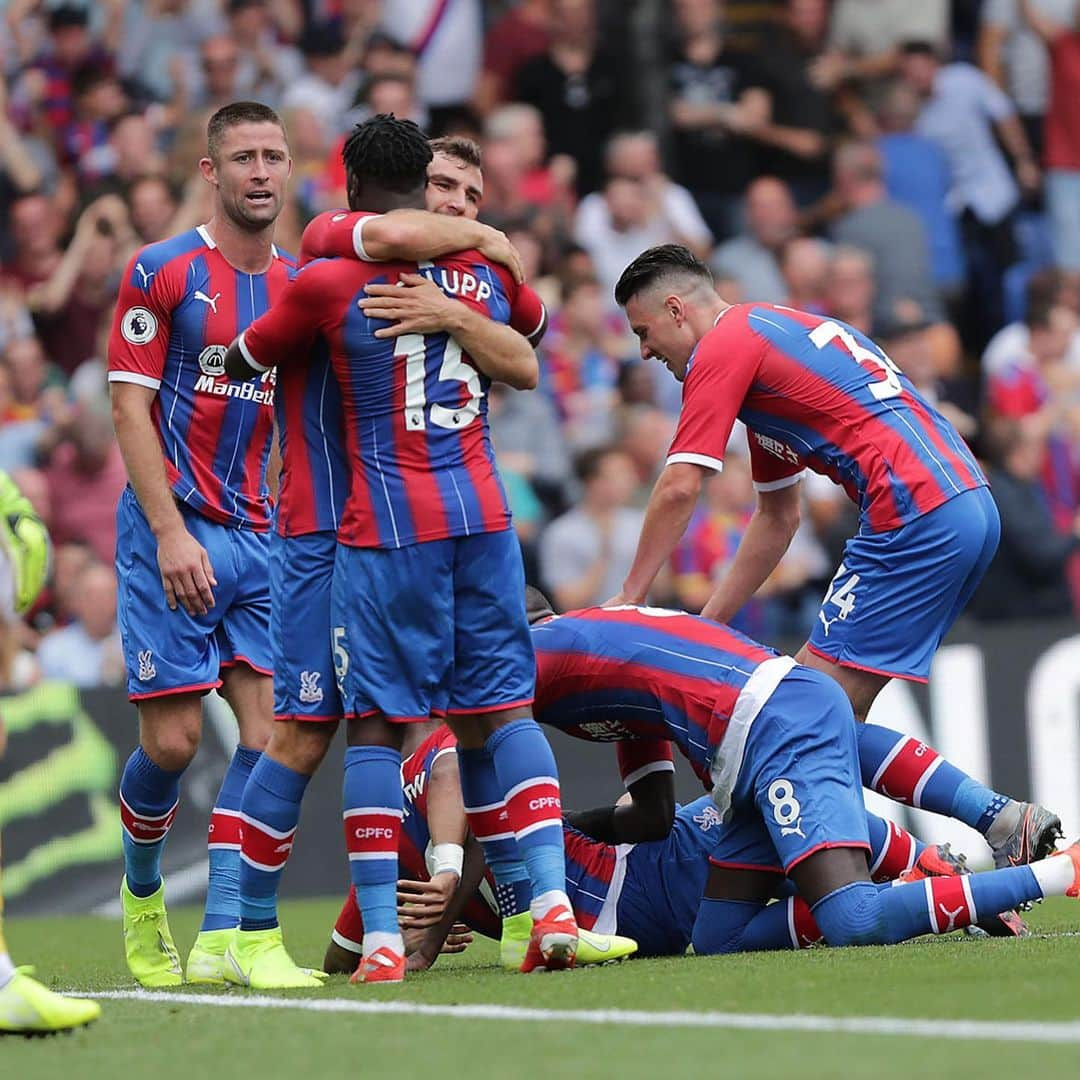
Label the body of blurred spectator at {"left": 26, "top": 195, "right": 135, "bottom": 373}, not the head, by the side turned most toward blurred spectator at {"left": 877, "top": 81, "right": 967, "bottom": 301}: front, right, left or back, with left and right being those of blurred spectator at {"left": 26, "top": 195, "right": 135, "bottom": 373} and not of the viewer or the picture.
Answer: left

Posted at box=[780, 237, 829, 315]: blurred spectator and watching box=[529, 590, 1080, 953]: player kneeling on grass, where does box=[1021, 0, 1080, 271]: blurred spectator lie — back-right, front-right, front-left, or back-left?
back-left

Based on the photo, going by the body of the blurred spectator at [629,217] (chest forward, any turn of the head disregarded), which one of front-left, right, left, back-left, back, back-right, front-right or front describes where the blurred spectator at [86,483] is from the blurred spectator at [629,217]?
front-right

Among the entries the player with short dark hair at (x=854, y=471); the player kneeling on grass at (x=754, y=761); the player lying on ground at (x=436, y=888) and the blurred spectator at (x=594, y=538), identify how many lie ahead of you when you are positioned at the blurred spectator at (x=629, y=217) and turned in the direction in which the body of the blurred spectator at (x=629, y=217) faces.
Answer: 4

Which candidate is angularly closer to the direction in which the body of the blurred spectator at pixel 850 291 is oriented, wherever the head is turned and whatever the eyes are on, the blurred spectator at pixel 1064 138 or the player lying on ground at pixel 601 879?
the player lying on ground

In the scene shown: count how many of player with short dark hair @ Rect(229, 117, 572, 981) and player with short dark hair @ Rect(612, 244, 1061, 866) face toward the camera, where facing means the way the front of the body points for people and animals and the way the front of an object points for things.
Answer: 0

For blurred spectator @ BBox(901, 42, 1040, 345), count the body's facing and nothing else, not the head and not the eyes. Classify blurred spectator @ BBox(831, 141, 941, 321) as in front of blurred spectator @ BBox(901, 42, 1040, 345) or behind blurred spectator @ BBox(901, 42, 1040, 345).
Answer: in front

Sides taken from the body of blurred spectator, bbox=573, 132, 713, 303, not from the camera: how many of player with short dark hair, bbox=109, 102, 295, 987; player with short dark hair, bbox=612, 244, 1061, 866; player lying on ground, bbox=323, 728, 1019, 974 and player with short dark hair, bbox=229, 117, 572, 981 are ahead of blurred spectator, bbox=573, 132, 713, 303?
4

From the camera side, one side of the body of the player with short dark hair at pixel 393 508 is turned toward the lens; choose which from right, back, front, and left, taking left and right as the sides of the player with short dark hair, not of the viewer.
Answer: back

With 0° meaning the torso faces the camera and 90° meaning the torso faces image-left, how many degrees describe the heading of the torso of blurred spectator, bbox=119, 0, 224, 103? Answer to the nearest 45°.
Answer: approximately 0°
